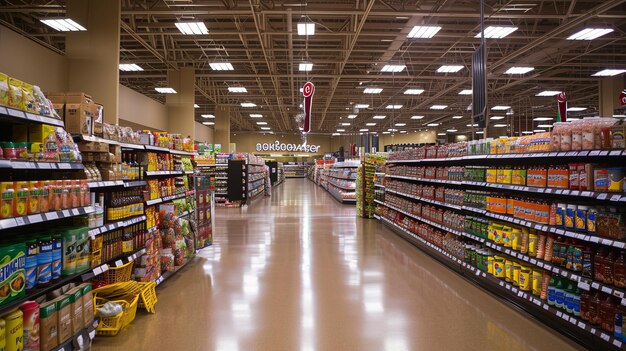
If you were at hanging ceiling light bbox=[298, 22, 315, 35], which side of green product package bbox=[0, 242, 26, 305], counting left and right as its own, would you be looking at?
left

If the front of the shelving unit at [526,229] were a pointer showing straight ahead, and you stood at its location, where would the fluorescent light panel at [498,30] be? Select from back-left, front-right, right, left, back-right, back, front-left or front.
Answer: back-right

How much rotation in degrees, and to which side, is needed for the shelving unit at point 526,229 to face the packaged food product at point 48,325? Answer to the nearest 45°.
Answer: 0° — it already faces it

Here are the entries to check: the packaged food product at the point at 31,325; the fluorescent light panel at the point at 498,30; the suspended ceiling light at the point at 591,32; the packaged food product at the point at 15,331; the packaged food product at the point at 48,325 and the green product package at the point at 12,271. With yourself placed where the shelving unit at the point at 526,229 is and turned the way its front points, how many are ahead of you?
4

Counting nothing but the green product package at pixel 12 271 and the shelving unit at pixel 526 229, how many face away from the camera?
0

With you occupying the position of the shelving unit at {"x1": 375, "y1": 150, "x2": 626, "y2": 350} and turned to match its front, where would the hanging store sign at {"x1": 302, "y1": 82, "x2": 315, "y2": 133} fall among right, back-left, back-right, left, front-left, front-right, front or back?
right

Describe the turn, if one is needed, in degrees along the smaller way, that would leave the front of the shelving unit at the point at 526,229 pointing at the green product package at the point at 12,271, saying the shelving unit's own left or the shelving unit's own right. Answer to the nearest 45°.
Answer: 0° — it already faces it

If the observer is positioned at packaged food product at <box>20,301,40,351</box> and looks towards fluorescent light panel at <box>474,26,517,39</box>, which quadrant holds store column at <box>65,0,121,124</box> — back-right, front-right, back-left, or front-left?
front-left

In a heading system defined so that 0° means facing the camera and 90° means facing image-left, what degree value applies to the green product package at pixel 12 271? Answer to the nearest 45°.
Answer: approximately 315°

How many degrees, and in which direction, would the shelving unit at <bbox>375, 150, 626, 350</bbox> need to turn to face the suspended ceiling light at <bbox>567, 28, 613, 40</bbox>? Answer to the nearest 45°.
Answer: approximately 135° to its right

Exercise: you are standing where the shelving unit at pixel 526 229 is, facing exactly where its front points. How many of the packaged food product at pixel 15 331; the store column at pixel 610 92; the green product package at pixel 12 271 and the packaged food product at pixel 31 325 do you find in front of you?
3

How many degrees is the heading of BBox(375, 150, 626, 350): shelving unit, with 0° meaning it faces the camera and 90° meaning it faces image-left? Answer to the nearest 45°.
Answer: approximately 45°

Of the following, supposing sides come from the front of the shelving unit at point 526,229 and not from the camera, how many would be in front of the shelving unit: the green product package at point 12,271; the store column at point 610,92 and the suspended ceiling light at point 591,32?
1

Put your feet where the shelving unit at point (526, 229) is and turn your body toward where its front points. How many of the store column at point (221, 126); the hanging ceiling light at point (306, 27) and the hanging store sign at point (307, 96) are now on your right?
3

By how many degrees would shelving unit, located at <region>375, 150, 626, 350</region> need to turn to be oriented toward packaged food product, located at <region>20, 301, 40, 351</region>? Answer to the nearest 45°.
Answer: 0° — it already faces it
